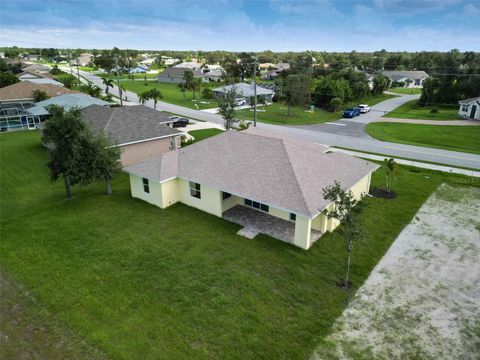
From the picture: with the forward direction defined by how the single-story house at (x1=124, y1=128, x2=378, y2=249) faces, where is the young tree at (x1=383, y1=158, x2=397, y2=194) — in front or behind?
in front

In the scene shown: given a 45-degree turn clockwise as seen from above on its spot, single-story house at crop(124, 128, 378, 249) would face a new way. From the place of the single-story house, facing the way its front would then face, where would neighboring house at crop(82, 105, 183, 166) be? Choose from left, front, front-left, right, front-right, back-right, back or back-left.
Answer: back-left

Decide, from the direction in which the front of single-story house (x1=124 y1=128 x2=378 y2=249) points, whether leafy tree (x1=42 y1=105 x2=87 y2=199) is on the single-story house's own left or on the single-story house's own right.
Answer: on the single-story house's own left

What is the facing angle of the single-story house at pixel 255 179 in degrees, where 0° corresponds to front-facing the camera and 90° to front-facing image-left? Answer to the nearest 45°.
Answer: approximately 225°
